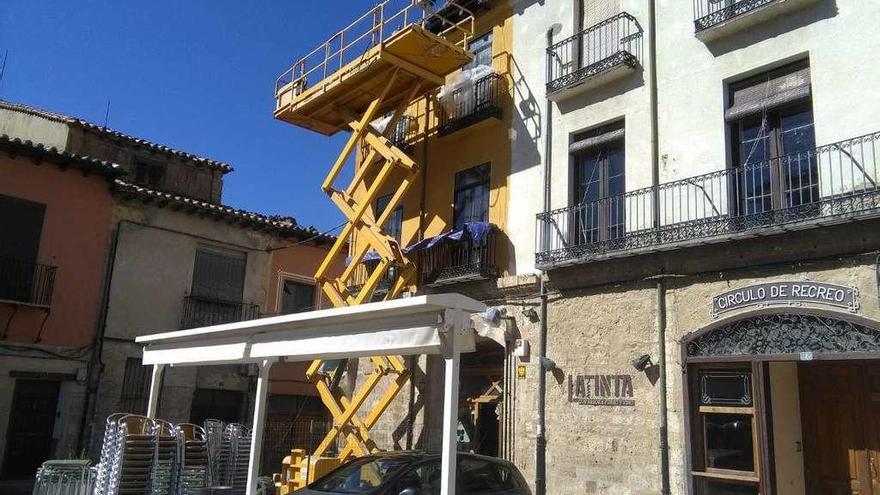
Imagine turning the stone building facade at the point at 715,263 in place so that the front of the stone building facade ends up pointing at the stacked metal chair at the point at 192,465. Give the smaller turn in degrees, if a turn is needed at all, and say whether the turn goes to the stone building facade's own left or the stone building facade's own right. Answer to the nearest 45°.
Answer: approximately 45° to the stone building facade's own right

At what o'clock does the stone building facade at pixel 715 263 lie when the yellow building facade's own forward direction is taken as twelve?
The stone building facade is roughly at 9 o'clock from the yellow building facade.

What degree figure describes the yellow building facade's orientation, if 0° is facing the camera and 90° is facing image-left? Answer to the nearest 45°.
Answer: approximately 45°

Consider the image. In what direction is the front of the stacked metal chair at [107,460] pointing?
to the viewer's right

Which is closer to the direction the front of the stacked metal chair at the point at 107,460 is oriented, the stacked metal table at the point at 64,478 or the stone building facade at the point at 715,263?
the stone building facade

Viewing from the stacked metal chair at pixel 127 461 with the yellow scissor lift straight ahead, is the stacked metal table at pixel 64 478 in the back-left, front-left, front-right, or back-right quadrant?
back-left
